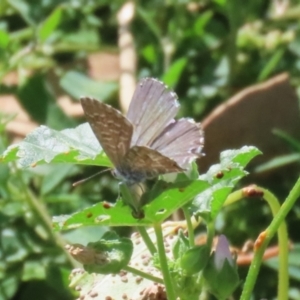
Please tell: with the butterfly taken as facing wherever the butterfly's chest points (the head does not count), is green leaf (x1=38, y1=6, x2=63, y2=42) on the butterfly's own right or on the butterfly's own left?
on the butterfly's own right

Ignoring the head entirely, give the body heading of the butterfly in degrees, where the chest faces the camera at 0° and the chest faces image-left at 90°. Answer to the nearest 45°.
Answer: approximately 90°

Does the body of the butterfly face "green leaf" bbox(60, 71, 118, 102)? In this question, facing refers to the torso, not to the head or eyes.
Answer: no

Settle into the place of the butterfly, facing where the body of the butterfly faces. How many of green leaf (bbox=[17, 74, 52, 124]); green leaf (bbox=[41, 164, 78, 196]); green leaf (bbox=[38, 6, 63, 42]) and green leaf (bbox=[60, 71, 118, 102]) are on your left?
0

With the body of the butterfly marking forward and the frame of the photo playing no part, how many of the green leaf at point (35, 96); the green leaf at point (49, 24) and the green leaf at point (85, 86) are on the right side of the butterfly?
3

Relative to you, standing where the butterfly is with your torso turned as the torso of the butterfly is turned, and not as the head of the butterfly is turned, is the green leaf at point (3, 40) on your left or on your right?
on your right

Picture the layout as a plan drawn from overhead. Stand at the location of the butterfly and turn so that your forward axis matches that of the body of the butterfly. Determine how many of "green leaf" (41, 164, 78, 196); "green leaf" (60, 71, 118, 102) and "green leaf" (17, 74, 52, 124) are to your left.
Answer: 0

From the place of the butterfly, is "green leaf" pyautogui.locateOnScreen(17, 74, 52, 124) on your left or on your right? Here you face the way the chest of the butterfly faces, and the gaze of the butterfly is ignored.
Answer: on your right
